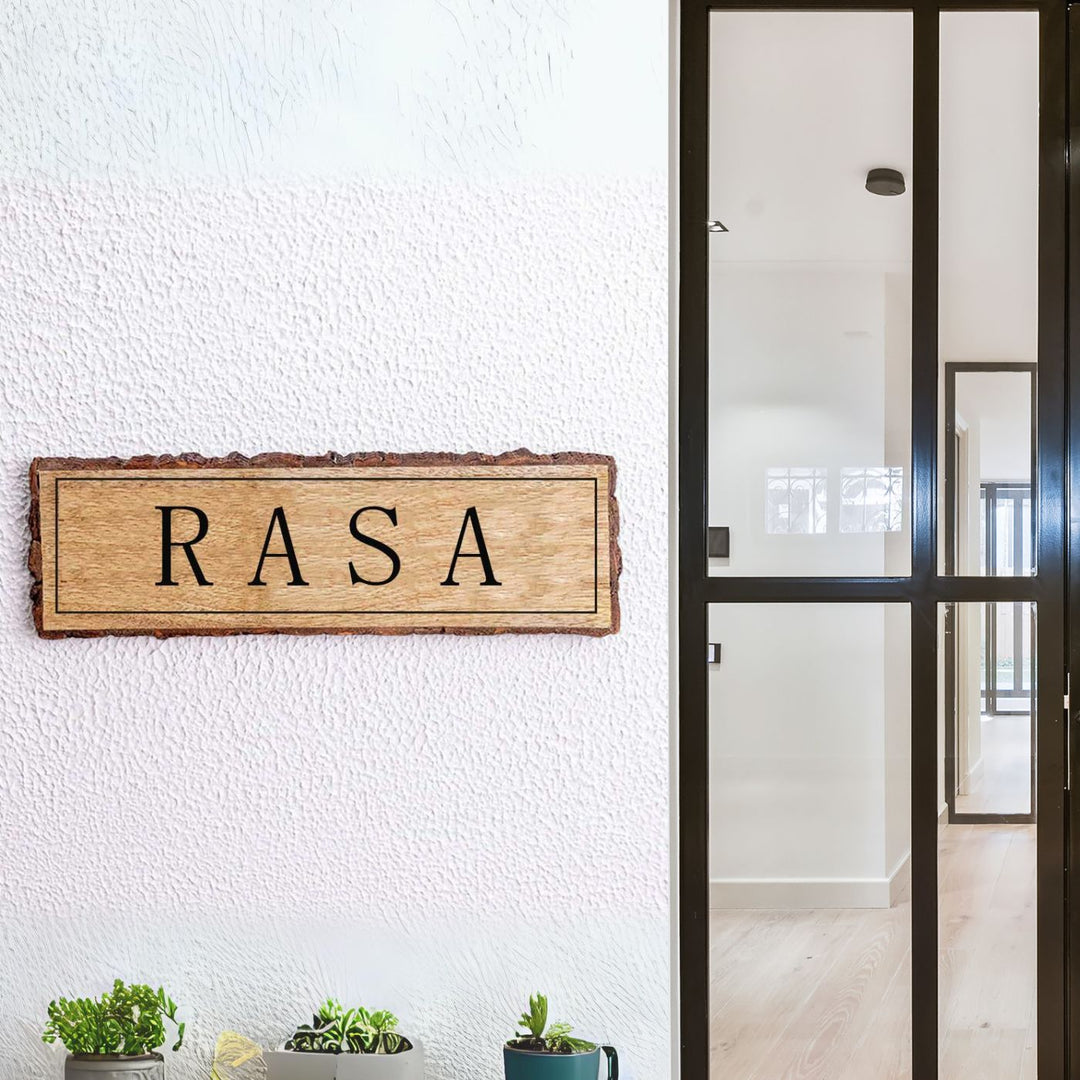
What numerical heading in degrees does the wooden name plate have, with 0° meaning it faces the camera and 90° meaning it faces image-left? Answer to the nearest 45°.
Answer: approximately 0°

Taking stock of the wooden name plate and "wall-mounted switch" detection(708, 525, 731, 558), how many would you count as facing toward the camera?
2
